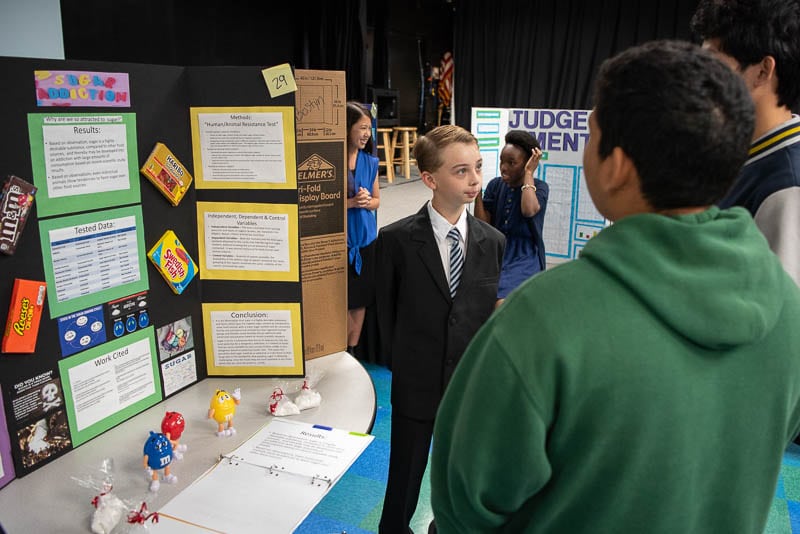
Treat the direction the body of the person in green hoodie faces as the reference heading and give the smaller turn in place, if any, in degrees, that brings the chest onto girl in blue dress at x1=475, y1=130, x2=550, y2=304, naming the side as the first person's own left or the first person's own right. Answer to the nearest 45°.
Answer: approximately 45° to the first person's own right

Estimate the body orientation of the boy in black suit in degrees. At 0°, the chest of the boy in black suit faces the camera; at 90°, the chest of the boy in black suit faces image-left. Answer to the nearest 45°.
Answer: approximately 315°

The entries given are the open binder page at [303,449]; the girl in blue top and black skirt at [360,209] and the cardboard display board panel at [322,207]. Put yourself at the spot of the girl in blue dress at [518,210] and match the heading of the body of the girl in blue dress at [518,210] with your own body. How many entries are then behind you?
0

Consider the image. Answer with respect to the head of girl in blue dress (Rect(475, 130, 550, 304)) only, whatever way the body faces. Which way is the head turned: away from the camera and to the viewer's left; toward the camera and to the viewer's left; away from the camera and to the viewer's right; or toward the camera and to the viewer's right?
toward the camera and to the viewer's left

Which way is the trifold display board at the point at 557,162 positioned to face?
toward the camera

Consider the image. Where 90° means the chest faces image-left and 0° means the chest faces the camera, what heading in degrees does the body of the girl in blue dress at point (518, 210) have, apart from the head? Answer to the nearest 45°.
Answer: approximately 45°

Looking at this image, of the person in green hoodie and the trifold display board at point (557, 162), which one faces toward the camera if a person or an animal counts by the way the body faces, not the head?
the trifold display board

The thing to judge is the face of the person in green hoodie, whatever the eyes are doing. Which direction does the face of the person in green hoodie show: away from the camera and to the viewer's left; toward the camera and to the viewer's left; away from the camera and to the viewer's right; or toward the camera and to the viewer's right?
away from the camera and to the viewer's left

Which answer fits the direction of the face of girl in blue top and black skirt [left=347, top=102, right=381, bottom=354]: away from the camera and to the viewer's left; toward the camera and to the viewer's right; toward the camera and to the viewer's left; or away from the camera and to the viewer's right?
toward the camera and to the viewer's right

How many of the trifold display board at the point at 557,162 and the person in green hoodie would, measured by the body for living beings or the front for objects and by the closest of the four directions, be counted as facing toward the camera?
1

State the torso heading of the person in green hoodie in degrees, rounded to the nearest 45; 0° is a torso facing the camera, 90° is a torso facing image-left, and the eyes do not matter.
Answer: approximately 135°

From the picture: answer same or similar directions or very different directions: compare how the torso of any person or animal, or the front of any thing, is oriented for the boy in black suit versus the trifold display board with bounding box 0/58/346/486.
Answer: same or similar directions

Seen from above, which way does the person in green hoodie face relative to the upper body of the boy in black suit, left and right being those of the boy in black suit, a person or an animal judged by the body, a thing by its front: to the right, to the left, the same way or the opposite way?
the opposite way

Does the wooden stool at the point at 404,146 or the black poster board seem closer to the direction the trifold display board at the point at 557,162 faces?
the black poster board

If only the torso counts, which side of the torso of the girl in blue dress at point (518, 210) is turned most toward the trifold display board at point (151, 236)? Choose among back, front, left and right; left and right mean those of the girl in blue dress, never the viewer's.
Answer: front
